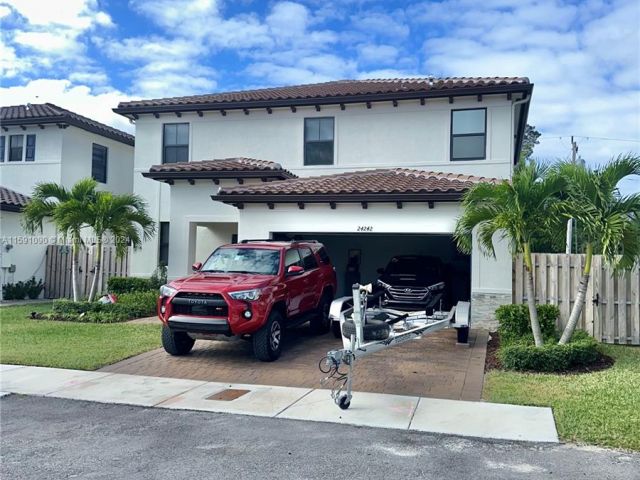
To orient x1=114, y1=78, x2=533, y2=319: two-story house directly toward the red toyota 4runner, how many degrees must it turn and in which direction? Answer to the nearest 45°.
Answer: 0° — it already faces it

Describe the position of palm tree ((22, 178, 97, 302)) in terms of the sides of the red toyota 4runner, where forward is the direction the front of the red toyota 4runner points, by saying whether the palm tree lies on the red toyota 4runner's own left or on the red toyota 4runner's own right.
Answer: on the red toyota 4runner's own right

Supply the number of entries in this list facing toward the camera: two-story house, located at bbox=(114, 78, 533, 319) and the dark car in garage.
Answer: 2

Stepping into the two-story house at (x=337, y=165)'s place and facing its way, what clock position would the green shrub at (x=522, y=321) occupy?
The green shrub is roughly at 11 o'clock from the two-story house.

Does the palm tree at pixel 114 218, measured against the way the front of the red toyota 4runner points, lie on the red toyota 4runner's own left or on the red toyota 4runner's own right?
on the red toyota 4runner's own right

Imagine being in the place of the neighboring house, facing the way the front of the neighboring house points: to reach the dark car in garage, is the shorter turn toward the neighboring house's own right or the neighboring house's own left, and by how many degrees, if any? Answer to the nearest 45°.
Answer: approximately 90° to the neighboring house's own left

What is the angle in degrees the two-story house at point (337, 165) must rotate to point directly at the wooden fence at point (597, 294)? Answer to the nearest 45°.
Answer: approximately 45° to its left

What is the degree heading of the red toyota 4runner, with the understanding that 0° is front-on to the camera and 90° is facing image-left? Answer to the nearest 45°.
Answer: approximately 45°

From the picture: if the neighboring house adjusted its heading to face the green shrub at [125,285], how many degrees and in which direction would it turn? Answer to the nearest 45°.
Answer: approximately 45° to its left

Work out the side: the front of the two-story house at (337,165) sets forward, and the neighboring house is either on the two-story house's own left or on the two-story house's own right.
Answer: on the two-story house's own right

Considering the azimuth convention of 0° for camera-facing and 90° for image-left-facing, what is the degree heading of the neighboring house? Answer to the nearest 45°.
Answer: approximately 45°

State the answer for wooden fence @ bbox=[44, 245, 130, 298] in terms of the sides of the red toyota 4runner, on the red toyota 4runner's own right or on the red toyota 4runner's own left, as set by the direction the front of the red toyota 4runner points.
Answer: on the red toyota 4runner's own right
